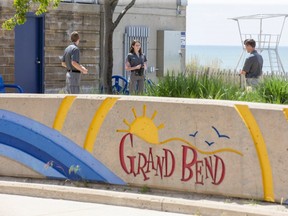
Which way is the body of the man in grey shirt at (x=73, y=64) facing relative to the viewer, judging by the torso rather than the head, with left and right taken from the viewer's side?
facing away from the viewer and to the right of the viewer

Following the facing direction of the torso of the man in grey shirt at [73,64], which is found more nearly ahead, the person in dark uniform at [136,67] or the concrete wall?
the person in dark uniform

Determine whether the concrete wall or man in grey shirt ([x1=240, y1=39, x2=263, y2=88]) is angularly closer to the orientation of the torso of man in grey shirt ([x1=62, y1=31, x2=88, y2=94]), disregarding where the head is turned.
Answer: the man in grey shirt

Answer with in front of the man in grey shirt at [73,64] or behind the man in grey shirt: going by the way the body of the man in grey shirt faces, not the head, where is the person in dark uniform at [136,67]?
in front

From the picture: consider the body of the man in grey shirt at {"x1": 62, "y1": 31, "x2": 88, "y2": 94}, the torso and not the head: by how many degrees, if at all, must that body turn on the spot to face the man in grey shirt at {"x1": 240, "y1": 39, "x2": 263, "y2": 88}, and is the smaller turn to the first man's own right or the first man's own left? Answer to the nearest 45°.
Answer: approximately 45° to the first man's own right

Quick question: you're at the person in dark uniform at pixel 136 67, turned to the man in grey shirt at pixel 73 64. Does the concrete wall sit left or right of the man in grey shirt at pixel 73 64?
left
